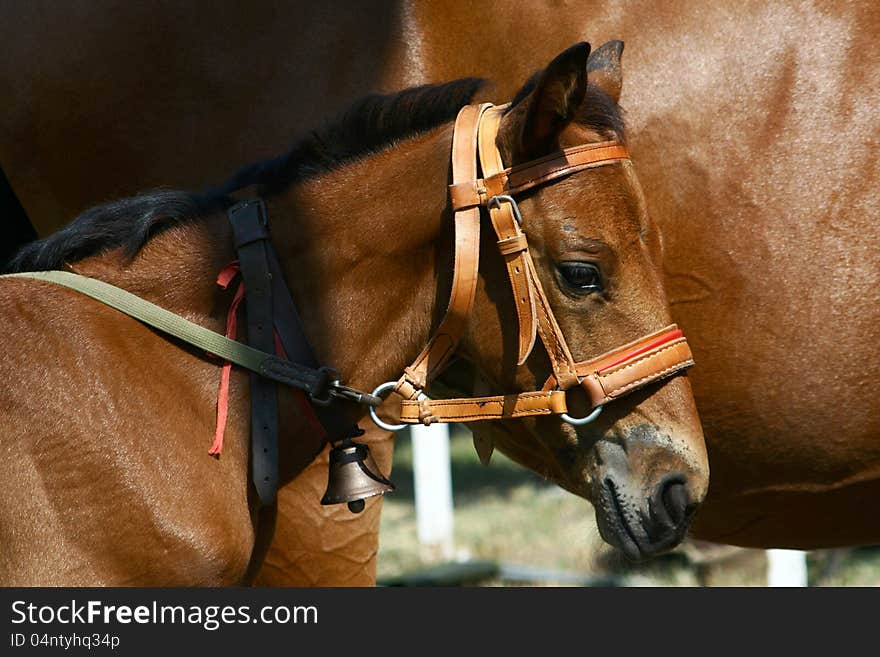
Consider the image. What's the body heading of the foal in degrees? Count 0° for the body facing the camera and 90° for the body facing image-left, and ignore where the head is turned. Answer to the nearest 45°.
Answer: approximately 270°

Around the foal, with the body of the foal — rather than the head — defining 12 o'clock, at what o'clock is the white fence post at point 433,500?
The white fence post is roughly at 9 o'clock from the foal.
